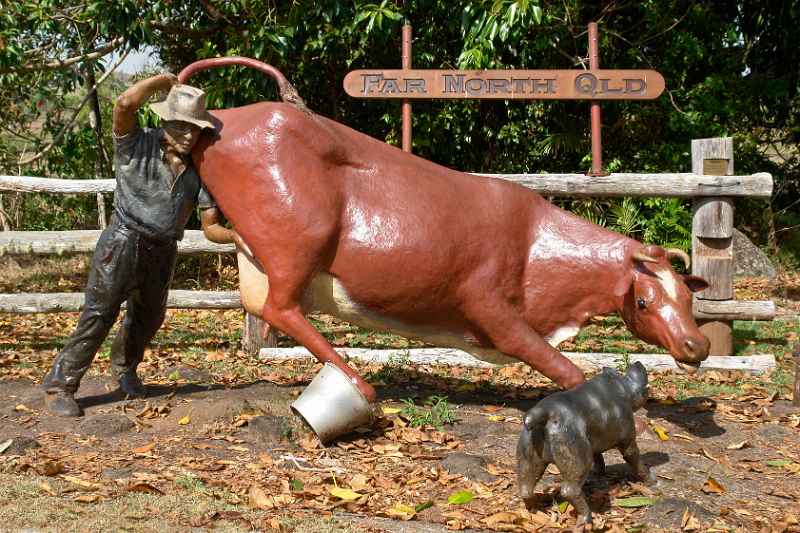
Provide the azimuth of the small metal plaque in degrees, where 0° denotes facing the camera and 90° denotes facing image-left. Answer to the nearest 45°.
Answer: approximately 0°

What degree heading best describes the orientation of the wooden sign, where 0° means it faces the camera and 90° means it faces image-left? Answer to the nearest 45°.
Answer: approximately 0°

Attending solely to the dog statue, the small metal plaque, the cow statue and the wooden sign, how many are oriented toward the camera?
2

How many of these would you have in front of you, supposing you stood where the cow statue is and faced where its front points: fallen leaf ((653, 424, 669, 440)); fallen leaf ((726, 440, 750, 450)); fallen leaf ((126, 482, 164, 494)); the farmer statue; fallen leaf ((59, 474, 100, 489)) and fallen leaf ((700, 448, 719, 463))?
3

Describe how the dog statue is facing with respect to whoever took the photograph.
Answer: facing away from the viewer and to the right of the viewer

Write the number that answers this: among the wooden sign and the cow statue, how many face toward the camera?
1

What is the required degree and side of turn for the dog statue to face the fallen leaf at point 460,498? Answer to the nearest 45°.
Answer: approximately 135° to its left

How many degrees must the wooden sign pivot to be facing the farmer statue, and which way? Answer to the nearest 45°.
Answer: approximately 45° to its right

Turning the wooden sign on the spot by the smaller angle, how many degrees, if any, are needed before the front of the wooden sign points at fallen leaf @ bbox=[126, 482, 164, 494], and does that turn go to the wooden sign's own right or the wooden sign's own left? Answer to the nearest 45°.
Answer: approximately 45° to the wooden sign's own right

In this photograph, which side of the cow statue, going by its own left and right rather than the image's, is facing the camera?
right

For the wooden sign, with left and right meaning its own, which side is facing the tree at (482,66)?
back

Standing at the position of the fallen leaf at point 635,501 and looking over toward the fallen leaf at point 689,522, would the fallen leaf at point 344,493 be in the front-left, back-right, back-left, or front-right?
back-right
